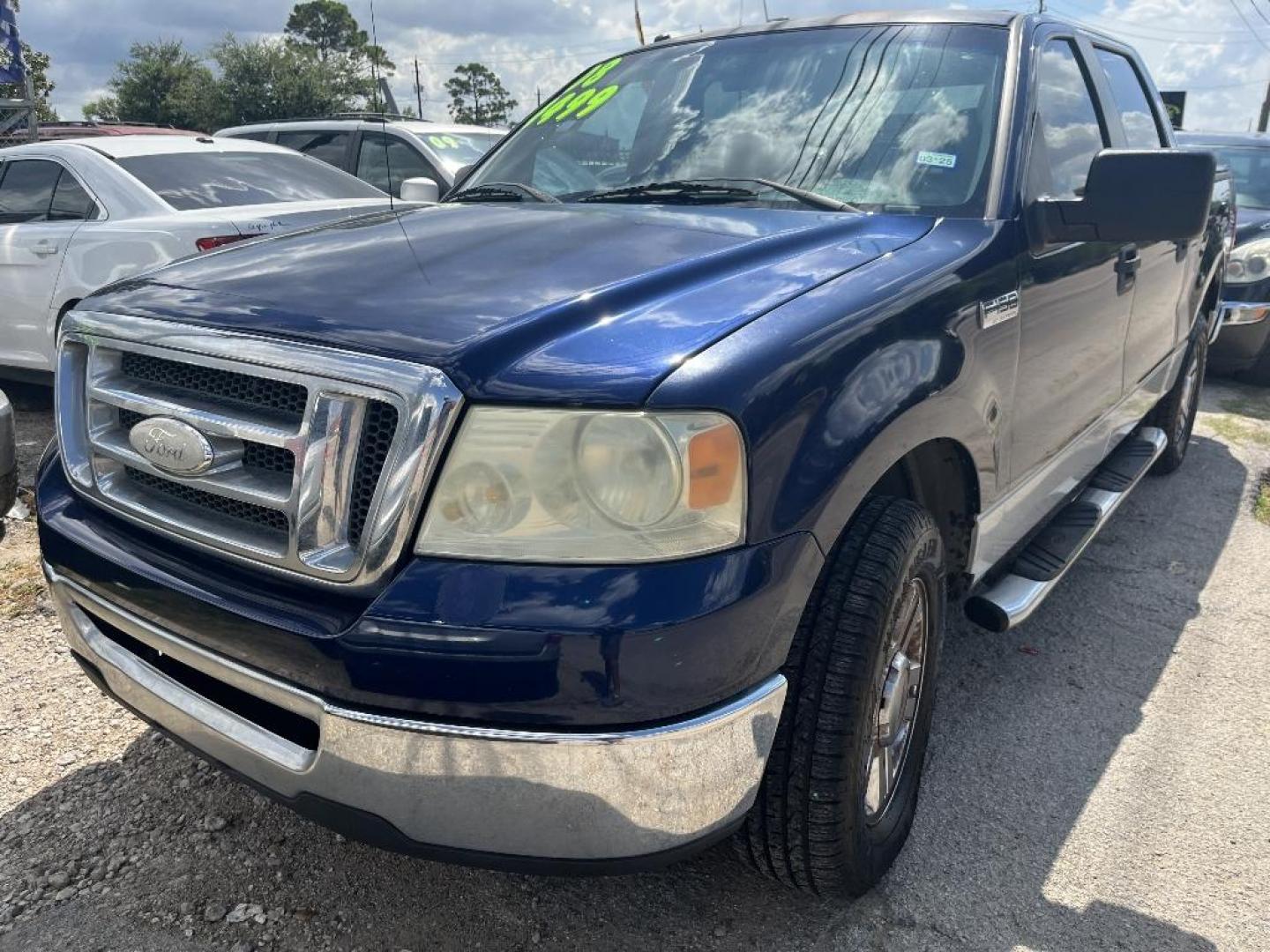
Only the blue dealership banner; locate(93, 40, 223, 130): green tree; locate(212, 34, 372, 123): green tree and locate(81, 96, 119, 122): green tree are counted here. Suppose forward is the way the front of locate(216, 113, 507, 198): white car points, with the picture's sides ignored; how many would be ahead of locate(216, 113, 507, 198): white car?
0

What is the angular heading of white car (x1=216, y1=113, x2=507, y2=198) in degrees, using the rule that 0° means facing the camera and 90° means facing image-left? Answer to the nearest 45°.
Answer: approximately 315°

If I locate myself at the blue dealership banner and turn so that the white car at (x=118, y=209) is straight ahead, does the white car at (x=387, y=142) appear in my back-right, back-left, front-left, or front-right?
front-left

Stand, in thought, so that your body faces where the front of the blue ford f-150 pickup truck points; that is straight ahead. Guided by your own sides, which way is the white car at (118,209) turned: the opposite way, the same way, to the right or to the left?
to the right

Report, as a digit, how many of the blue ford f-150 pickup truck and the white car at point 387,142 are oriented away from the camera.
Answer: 0

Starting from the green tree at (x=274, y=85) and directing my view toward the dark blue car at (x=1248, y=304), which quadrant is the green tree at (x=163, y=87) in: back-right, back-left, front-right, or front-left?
back-right

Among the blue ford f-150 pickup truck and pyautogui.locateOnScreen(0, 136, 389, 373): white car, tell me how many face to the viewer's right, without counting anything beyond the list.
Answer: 0

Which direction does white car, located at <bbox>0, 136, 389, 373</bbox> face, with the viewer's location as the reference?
facing away from the viewer and to the left of the viewer

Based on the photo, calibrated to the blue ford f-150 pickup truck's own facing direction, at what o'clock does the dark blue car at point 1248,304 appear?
The dark blue car is roughly at 6 o'clock from the blue ford f-150 pickup truck.

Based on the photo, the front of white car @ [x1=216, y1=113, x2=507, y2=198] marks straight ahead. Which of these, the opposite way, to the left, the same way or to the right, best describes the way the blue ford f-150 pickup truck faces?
to the right

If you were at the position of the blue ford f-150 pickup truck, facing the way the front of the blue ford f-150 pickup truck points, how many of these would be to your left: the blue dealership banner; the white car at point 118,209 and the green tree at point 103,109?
0

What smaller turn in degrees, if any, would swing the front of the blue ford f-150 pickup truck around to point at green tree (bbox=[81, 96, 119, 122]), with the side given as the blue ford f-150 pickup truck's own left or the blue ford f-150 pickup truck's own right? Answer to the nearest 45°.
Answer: approximately 90° to the blue ford f-150 pickup truck's own right

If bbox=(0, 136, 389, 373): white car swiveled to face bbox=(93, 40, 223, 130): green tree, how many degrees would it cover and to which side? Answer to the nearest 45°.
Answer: approximately 45° to its right

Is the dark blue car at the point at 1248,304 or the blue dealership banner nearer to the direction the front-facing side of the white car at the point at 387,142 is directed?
the dark blue car

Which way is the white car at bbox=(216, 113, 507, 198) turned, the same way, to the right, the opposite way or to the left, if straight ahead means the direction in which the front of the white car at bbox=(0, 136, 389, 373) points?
the opposite way

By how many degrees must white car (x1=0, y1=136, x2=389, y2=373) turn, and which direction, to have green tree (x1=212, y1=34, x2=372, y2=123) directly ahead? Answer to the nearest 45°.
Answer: approximately 45° to its right

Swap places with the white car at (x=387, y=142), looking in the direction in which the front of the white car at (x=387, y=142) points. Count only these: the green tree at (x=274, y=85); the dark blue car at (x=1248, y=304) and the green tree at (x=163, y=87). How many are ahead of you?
1

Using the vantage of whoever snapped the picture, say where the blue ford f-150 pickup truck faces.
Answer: facing the viewer and to the left of the viewer

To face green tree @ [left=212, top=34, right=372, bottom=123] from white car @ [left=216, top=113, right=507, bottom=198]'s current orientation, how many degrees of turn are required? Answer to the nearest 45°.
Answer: approximately 135° to its left

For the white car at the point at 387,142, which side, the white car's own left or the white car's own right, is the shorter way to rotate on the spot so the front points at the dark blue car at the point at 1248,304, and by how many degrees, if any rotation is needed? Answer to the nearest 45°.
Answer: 0° — it already faces it

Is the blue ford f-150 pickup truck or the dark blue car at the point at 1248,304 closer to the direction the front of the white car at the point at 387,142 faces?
the dark blue car
